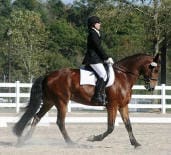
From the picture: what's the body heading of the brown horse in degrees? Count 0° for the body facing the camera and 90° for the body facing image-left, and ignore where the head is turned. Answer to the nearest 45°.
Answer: approximately 270°

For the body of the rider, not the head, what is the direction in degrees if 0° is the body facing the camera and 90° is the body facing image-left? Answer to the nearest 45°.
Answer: approximately 270°
